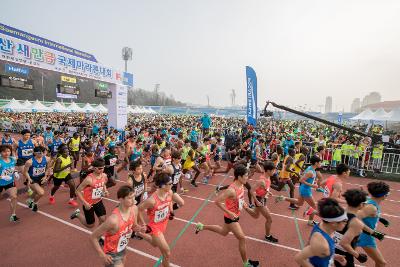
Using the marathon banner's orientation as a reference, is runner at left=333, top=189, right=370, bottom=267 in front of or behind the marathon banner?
in front

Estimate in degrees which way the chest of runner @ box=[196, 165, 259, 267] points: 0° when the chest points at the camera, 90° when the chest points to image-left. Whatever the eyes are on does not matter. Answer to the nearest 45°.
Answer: approximately 270°

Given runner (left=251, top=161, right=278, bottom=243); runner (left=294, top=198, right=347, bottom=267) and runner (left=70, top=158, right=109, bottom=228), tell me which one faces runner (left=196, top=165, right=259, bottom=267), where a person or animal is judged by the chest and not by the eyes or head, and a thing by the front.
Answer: runner (left=70, top=158, right=109, bottom=228)

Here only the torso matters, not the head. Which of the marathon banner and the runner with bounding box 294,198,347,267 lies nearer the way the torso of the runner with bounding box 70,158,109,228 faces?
the runner

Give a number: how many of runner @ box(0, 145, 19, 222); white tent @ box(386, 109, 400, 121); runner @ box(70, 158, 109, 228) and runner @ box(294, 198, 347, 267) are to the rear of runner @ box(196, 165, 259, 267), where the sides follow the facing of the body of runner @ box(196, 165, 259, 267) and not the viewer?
2

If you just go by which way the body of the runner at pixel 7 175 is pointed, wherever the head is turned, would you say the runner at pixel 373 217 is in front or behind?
in front

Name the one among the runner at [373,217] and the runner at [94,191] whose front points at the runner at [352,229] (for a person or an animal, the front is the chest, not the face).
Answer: the runner at [94,191]

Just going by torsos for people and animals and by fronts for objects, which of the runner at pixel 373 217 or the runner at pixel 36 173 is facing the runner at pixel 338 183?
the runner at pixel 36 173

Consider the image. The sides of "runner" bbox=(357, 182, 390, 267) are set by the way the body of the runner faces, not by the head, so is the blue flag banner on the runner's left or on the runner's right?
on the runner's left

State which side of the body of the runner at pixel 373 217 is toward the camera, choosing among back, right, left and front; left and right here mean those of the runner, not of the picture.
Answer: right
